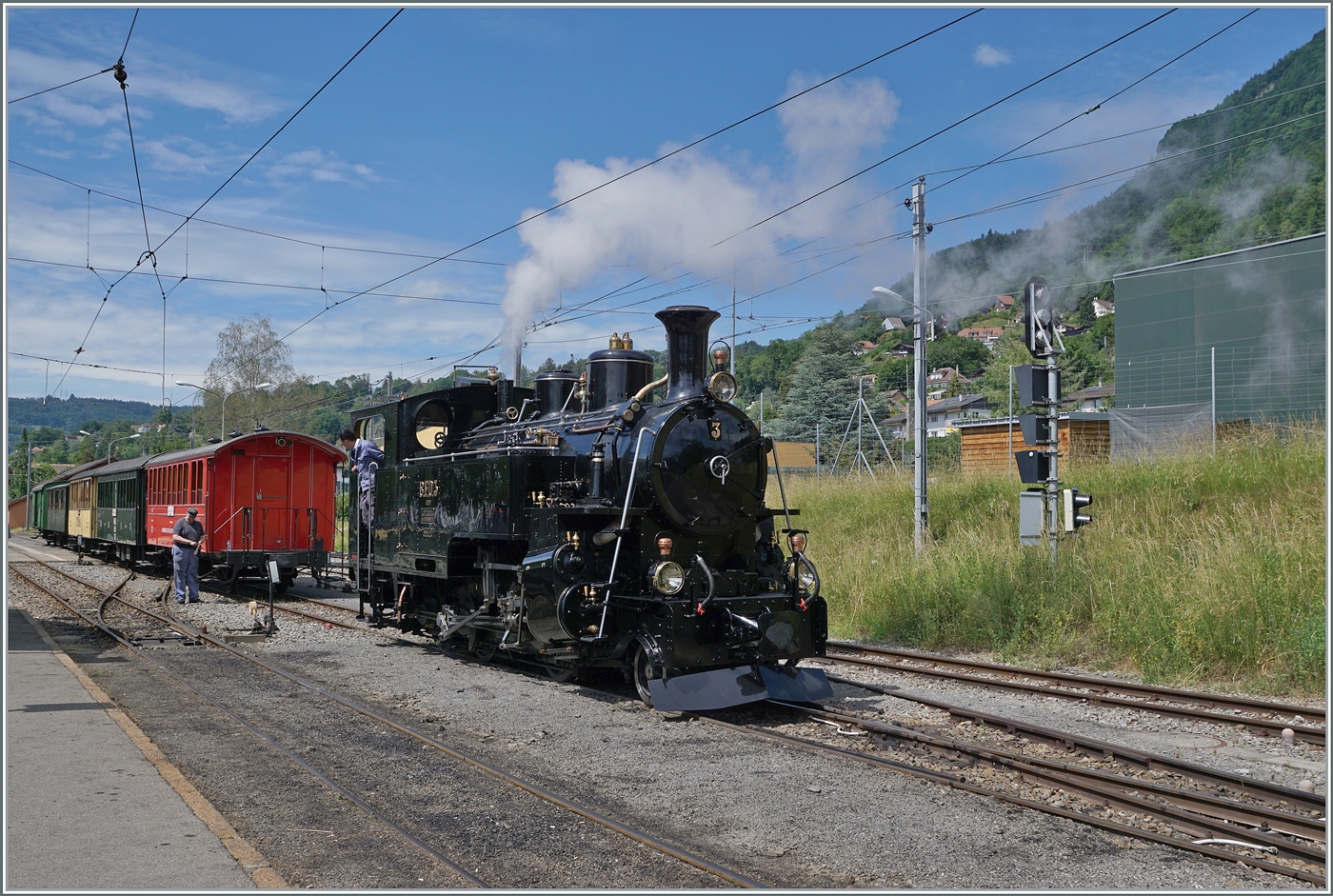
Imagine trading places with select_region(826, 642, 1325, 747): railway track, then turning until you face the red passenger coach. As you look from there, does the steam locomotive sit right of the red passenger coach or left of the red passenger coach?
left

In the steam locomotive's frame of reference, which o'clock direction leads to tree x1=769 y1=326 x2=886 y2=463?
The tree is roughly at 8 o'clock from the steam locomotive.

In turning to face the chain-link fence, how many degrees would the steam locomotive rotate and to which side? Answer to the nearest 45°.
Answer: approximately 90° to its left

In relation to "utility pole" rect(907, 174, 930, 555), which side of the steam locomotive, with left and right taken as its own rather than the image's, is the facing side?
left

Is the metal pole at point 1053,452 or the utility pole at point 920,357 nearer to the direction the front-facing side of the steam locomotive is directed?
the metal pole

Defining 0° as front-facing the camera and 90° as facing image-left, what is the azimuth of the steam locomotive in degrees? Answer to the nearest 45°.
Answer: approximately 315°

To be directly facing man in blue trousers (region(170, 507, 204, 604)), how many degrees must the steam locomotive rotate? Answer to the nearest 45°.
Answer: approximately 180°

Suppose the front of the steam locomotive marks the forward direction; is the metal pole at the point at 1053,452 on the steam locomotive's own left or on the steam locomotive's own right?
on the steam locomotive's own left

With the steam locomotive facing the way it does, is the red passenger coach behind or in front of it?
behind

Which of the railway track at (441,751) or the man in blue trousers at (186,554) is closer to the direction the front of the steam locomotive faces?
the railway track
